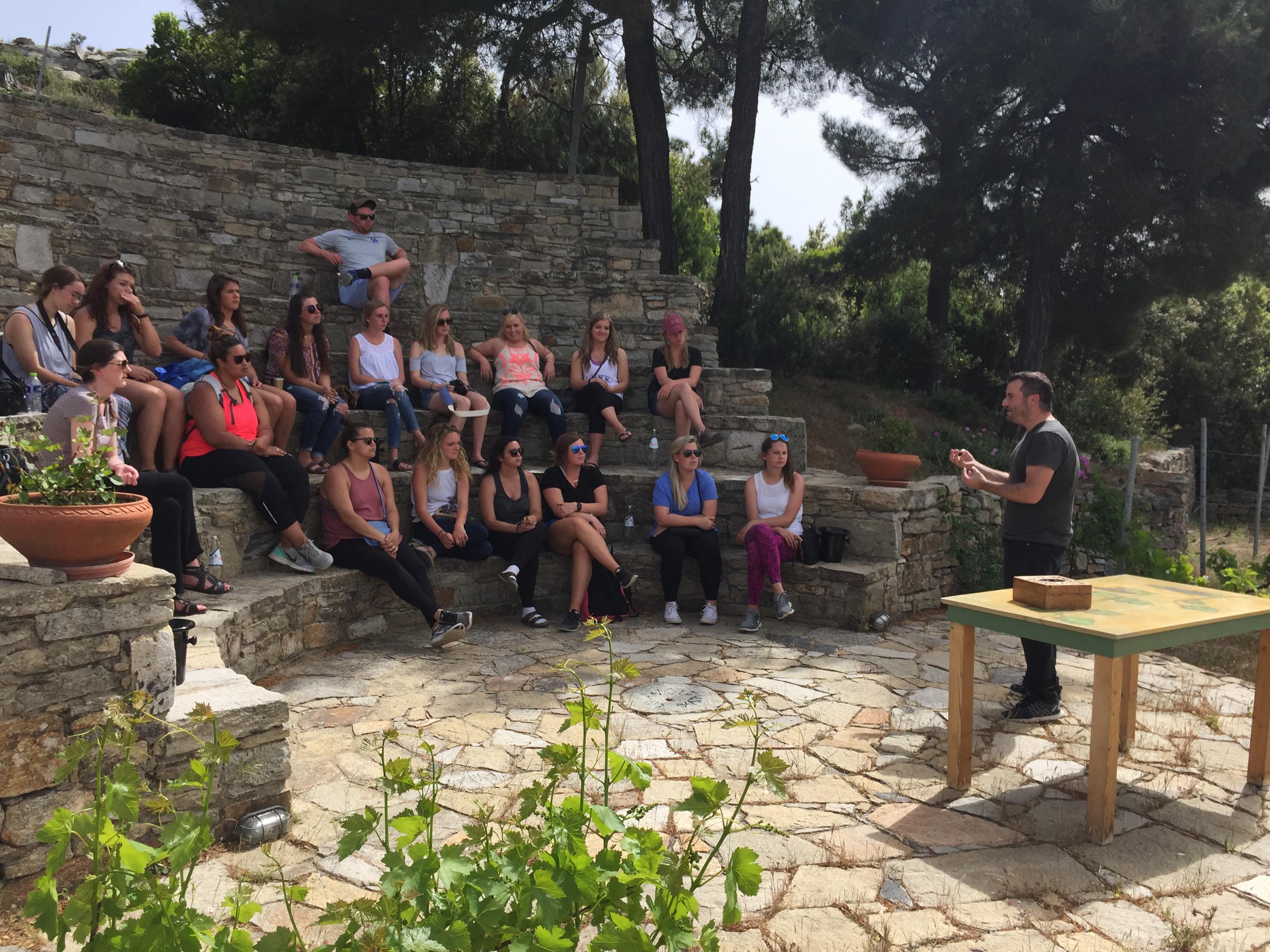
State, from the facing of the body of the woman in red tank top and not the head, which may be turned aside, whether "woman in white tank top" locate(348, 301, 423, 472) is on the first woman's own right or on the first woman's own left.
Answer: on the first woman's own left

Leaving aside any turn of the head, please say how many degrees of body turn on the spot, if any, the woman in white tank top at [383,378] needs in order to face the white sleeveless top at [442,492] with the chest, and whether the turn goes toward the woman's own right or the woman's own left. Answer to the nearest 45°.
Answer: approximately 45° to the woman's own right

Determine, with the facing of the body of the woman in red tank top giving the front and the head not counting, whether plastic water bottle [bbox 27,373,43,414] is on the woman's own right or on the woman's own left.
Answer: on the woman's own right

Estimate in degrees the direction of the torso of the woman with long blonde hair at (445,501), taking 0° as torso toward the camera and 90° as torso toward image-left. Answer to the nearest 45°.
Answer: approximately 315°

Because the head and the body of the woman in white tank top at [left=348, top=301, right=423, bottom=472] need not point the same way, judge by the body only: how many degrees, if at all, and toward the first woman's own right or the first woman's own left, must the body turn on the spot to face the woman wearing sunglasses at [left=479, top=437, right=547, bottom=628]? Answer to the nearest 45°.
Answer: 0° — they already face them

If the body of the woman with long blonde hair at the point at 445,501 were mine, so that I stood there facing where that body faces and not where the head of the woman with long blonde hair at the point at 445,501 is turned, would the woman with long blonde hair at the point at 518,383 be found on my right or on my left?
on my left

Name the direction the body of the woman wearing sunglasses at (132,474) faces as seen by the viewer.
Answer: to the viewer's right

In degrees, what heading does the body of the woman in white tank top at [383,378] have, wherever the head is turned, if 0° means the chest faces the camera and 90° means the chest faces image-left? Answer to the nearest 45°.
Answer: approximately 315°

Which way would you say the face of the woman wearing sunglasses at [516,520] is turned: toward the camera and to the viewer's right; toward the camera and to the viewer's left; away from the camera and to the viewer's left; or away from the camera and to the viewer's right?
toward the camera and to the viewer's right

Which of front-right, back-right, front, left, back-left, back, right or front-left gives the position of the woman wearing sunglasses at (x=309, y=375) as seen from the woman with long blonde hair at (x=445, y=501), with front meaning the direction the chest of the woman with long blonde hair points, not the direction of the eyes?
back

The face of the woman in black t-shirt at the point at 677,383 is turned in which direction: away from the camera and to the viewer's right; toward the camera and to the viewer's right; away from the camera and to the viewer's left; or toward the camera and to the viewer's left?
toward the camera and to the viewer's right

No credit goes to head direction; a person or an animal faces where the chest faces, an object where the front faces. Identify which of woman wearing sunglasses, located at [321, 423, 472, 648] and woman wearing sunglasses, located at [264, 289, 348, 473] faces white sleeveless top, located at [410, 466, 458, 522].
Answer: woman wearing sunglasses, located at [264, 289, 348, 473]

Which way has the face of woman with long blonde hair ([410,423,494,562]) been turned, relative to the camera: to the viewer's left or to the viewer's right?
to the viewer's right
